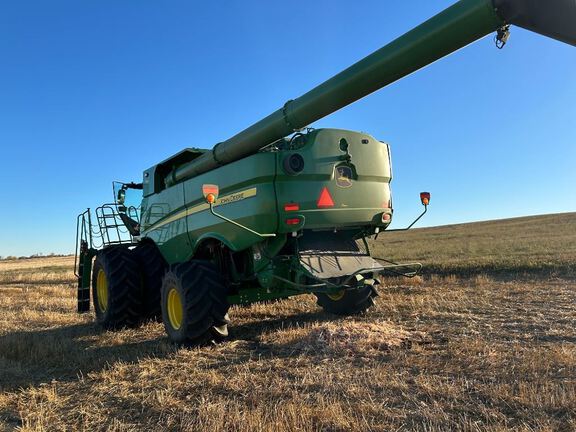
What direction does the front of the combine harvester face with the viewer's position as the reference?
facing away from the viewer and to the left of the viewer
